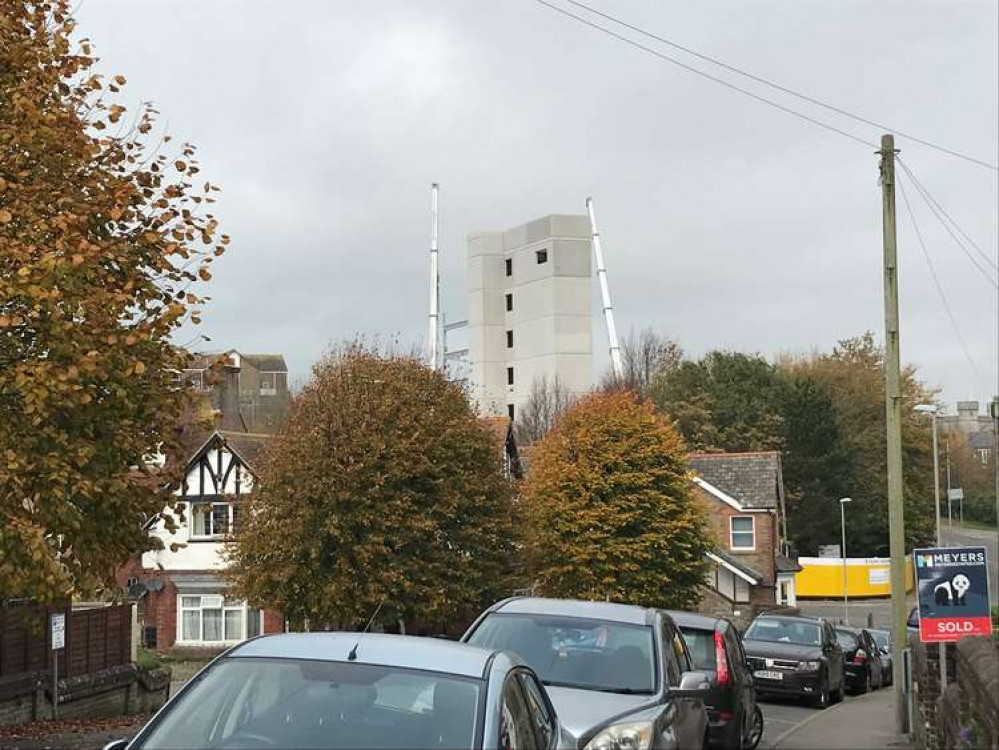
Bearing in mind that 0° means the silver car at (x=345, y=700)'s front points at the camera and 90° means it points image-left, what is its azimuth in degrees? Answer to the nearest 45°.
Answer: approximately 45°

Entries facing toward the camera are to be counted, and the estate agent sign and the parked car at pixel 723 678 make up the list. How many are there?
1

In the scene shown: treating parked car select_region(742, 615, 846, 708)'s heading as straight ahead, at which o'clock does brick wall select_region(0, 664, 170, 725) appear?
The brick wall is roughly at 1 o'clock from the parked car.

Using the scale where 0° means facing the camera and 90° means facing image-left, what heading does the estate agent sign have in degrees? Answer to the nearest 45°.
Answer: approximately 0°

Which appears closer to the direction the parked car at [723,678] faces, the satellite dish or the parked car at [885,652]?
the parked car

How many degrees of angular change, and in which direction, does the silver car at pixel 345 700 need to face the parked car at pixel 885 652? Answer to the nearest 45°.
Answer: approximately 180°

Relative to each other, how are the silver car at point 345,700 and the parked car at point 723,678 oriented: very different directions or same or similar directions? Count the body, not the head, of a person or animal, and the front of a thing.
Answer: very different directions

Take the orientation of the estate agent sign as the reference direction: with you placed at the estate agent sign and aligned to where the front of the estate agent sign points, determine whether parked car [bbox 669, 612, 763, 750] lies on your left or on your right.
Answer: on your right
